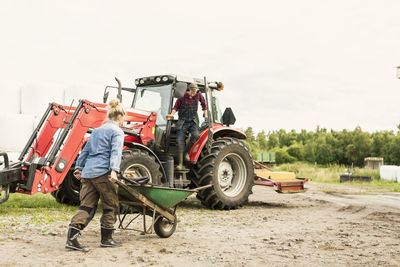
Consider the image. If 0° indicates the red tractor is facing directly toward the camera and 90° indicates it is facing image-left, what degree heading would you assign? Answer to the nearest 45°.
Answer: approximately 45°

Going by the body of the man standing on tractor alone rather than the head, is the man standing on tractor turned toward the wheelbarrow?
yes

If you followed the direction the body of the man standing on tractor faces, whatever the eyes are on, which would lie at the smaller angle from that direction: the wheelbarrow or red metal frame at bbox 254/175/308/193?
the wheelbarrow

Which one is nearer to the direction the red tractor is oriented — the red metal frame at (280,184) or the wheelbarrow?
the wheelbarrow

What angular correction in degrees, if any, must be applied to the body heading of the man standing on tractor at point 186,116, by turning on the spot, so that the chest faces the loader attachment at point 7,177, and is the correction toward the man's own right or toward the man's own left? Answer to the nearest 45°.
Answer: approximately 45° to the man's own right

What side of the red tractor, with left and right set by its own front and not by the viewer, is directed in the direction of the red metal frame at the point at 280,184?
back

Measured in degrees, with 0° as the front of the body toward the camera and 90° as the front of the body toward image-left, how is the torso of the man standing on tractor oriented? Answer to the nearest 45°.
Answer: approximately 0°

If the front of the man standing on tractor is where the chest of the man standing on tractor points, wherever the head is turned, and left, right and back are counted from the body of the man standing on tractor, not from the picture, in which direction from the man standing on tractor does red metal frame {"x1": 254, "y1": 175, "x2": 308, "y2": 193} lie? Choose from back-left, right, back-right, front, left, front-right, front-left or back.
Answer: back-left
